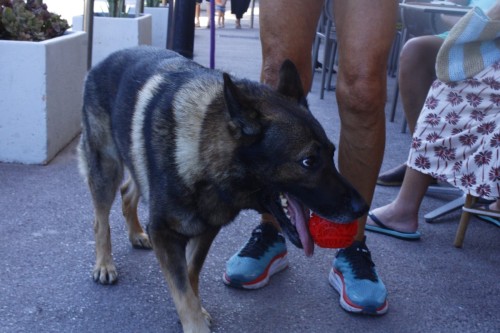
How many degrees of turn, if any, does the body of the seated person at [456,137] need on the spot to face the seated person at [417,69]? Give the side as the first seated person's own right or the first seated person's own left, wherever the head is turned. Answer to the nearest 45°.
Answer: approximately 90° to the first seated person's own right

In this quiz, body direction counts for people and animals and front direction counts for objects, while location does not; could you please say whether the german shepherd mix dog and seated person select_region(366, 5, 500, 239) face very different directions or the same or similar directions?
very different directions

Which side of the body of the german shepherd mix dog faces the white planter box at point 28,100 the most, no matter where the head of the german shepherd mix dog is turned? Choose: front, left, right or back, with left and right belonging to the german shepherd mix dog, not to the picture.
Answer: back

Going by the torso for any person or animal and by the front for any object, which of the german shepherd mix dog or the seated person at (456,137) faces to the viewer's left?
the seated person

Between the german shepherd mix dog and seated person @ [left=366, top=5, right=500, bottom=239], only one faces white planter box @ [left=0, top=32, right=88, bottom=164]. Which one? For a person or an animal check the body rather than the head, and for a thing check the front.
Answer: the seated person

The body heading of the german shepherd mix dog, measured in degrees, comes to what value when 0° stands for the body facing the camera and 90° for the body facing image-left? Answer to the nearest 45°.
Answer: approximately 315°

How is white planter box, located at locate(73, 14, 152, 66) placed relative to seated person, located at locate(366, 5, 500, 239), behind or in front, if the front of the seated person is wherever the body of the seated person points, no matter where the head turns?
in front

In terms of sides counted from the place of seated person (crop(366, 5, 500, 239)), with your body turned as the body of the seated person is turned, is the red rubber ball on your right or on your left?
on your left

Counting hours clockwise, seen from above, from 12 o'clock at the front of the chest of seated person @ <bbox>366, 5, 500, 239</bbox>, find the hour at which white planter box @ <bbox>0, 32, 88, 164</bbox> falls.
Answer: The white planter box is roughly at 12 o'clock from the seated person.

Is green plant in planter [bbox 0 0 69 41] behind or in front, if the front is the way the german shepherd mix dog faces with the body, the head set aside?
behind

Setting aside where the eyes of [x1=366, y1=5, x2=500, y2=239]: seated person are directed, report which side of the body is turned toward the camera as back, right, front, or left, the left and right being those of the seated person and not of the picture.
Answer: left

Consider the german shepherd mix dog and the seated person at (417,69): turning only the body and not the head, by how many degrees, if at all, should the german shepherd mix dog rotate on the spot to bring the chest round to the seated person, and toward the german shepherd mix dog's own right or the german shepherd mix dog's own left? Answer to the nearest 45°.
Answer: approximately 90° to the german shepherd mix dog's own left

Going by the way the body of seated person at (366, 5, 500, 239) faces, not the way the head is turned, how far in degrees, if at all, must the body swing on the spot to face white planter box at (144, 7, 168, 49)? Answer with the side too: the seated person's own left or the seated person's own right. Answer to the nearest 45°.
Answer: approximately 45° to the seated person's own right

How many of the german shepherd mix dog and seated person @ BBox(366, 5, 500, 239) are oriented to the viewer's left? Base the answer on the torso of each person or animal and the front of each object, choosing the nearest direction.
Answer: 1

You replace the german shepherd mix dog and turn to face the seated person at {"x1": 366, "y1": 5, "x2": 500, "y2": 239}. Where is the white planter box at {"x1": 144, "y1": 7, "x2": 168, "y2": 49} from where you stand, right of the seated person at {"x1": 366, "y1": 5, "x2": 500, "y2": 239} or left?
left
